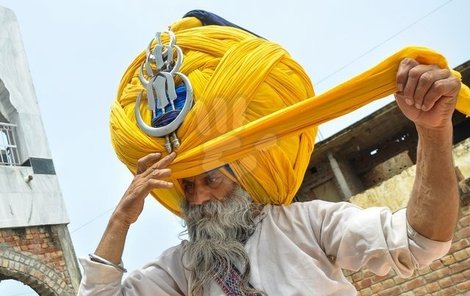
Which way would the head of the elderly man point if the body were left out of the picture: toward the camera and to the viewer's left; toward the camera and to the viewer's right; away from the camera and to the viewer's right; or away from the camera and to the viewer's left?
toward the camera and to the viewer's left

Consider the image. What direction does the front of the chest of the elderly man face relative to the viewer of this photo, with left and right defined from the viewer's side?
facing the viewer and to the left of the viewer
